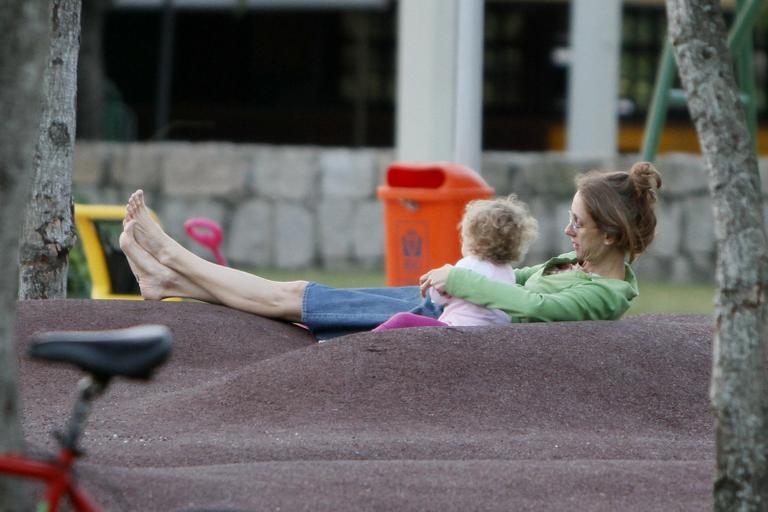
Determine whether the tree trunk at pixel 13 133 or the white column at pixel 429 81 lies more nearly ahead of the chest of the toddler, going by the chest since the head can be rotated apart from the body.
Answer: the white column

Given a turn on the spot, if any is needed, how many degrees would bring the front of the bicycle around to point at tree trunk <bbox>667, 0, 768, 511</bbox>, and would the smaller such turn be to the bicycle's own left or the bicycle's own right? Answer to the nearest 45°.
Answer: approximately 180°

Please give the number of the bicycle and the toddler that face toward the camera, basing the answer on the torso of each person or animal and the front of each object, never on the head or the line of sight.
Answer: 0

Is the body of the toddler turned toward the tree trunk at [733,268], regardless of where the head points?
no

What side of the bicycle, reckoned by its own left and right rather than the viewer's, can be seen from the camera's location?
left

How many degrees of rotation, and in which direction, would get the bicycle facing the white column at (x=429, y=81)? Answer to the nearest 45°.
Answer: approximately 90° to its right

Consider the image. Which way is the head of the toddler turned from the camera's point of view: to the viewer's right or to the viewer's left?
to the viewer's left

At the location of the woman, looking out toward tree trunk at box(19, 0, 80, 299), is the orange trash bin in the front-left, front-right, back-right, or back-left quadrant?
front-right

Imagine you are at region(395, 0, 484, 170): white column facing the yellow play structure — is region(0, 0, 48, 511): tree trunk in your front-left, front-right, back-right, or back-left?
front-left

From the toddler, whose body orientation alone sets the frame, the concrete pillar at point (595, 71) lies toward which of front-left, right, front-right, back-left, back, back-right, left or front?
front-right

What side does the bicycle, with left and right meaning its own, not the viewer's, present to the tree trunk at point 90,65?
right

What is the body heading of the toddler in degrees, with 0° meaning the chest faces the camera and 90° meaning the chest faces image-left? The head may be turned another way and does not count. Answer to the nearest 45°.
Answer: approximately 135°

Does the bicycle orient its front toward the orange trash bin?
no
